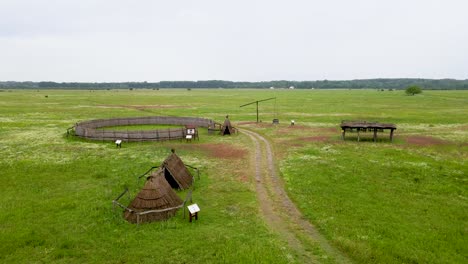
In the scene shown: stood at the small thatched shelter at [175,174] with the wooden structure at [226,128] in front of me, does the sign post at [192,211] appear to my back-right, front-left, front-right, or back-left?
back-right

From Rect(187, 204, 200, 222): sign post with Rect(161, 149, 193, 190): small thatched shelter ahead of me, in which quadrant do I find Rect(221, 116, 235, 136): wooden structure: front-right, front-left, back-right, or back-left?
front-right

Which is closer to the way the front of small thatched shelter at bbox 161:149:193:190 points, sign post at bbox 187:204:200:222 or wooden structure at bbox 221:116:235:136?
the sign post

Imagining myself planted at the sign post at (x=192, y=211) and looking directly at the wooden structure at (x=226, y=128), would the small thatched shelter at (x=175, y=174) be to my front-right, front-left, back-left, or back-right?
front-left

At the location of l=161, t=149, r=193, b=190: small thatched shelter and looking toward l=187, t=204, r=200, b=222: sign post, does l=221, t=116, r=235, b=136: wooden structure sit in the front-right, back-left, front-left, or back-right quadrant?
back-left

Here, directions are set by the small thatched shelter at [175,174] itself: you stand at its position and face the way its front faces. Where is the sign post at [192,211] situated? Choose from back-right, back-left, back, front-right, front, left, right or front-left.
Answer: front-left

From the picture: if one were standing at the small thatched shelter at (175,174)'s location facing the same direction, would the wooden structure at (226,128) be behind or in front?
behind
